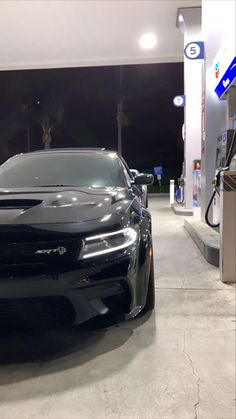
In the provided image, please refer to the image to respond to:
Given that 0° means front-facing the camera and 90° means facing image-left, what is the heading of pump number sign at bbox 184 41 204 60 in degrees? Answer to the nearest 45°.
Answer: approximately 0°

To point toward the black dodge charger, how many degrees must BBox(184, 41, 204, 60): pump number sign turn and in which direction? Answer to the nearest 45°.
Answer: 0° — it already faces it

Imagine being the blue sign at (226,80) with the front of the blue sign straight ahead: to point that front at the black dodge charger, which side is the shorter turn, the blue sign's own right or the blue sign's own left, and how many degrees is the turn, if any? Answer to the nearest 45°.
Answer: approximately 45° to the blue sign's own left

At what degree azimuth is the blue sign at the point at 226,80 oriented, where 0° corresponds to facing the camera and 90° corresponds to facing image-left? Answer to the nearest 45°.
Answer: approximately 45°
